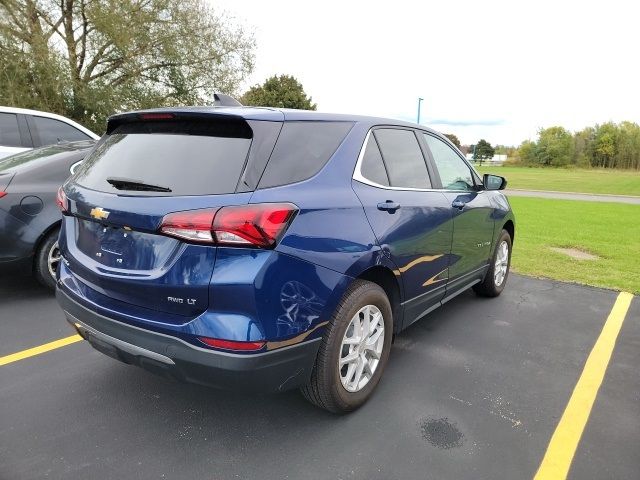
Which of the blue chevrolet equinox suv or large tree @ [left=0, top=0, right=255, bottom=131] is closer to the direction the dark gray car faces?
the large tree

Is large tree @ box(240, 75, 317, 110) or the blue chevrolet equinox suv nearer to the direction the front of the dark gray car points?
the large tree

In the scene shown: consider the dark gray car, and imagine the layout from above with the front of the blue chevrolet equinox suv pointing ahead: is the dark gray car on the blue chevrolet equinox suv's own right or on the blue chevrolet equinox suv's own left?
on the blue chevrolet equinox suv's own left

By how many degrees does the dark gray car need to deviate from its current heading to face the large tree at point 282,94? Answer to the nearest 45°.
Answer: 0° — it already faces it

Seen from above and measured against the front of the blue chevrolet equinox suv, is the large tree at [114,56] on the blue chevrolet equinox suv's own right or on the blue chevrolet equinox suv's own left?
on the blue chevrolet equinox suv's own left

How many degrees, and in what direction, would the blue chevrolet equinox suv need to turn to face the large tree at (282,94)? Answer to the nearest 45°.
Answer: approximately 45° to its left

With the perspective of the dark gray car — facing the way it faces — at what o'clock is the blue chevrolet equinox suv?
The blue chevrolet equinox suv is roughly at 4 o'clock from the dark gray car.

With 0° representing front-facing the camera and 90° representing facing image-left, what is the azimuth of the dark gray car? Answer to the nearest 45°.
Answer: approximately 225°

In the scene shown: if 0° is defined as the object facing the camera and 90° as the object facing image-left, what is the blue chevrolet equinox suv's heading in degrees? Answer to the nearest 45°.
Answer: approximately 225°
